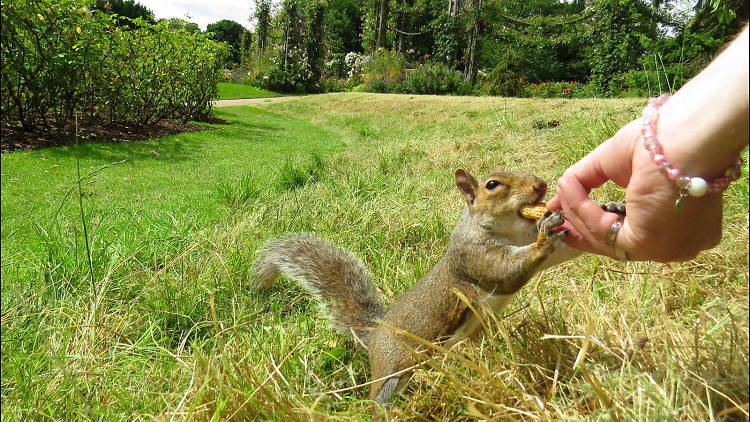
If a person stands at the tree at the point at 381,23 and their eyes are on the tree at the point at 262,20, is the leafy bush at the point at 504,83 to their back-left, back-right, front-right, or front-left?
back-left

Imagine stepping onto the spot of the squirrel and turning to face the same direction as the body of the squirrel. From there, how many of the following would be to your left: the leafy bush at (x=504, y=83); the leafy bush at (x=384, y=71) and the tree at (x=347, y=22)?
3

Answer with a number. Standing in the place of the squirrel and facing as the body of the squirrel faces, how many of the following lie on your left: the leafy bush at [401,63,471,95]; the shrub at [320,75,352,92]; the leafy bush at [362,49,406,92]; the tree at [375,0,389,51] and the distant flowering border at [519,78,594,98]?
5

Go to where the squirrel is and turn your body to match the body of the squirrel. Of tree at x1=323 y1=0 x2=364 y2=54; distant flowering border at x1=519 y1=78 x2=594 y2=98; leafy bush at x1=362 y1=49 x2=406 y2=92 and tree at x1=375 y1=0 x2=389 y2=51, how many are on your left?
4

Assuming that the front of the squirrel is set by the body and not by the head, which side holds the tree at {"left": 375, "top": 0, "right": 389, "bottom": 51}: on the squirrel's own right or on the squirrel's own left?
on the squirrel's own left

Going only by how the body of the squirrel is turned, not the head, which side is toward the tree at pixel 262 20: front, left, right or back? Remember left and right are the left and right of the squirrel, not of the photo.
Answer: left

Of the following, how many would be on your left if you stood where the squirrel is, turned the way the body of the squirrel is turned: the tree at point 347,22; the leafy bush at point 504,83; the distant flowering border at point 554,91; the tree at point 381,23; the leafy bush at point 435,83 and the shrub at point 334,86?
6

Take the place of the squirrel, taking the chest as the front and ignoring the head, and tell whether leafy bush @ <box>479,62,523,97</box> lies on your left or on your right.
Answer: on your left

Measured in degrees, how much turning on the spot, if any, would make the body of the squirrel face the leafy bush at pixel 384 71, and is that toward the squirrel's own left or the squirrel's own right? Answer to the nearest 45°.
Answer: approximately 90° to the squirrel's own left

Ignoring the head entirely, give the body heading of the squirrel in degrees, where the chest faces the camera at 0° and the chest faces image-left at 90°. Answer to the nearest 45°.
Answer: approximately 270°

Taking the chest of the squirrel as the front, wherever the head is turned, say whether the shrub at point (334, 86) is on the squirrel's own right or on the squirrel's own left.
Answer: on the squirrel's own left

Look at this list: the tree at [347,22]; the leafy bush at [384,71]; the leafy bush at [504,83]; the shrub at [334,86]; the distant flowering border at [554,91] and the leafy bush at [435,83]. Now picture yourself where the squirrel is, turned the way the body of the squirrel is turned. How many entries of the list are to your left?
6

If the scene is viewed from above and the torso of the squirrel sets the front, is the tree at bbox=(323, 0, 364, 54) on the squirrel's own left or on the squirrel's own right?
on the squirrel's own left

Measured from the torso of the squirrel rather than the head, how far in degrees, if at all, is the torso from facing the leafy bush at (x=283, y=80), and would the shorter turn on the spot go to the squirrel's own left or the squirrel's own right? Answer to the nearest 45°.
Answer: approximately 90° to the squirrel's own left

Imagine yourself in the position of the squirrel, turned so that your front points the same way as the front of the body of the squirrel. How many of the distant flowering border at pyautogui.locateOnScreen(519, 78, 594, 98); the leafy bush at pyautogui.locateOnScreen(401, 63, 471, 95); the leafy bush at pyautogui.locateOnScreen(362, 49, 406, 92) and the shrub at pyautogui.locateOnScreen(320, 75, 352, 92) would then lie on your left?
4
